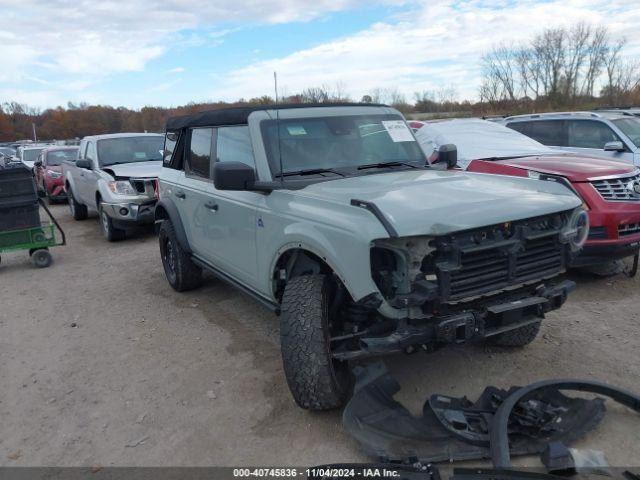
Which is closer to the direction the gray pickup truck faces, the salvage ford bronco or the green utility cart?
the salvage ford bronco

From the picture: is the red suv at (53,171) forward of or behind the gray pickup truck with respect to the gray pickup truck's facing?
behind

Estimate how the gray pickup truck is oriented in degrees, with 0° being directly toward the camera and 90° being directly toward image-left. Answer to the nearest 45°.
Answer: approximately 315°

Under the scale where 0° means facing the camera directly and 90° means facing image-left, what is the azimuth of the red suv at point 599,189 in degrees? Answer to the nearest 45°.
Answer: approximately 315°

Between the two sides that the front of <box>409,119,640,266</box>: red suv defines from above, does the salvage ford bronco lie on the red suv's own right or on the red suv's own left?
on the red suv's own right

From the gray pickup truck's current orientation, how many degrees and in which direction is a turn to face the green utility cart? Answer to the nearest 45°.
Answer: approximately 90° to its right

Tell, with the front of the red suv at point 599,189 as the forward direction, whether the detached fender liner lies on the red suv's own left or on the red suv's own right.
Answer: on the red suv's own right
